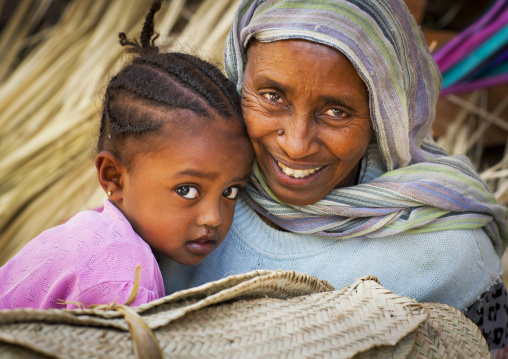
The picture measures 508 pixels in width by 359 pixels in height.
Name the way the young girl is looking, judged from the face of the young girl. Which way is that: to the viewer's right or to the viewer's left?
to the viewer's right
